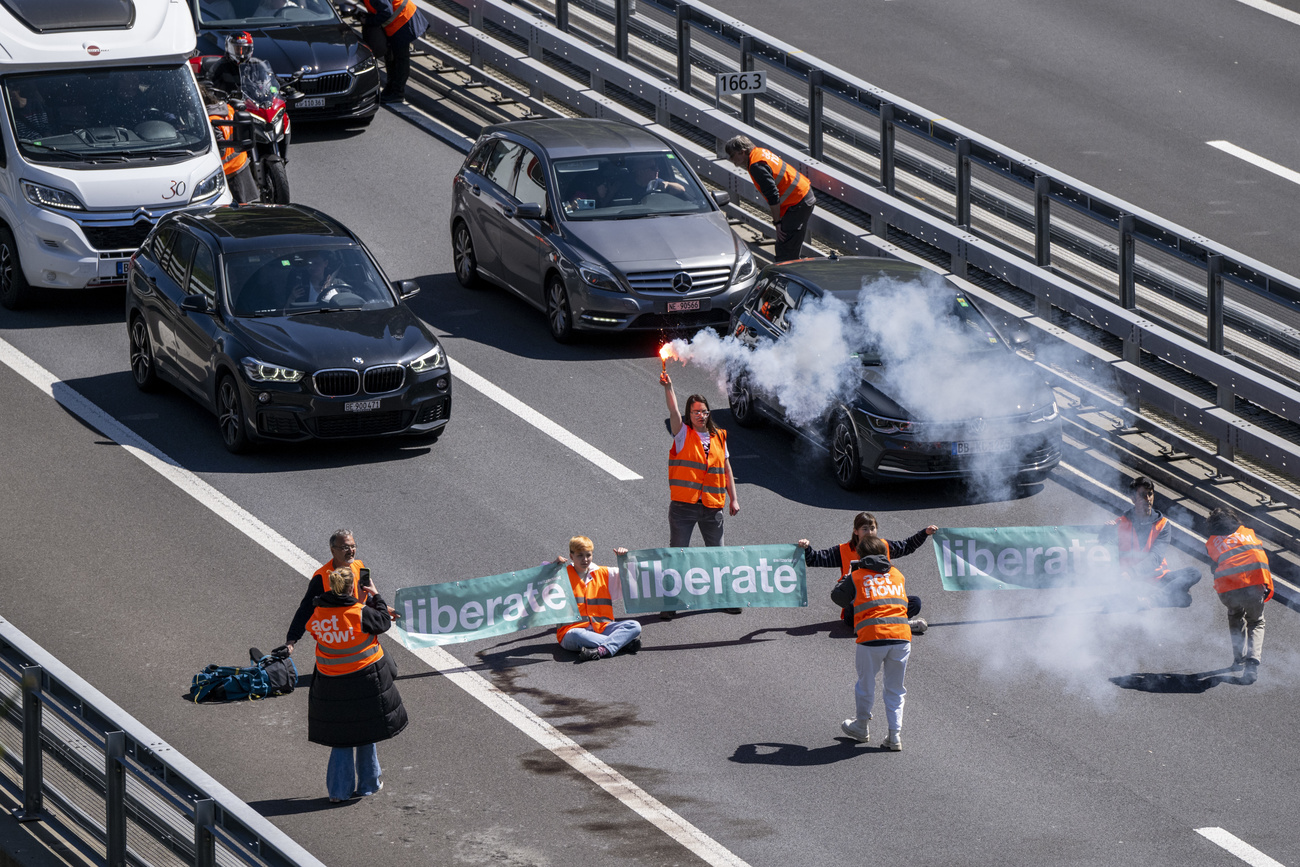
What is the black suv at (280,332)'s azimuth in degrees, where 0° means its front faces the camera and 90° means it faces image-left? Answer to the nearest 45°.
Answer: approximately 315°

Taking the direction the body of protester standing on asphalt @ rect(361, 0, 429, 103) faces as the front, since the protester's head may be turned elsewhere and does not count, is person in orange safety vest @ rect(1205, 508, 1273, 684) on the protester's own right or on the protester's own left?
on the protester's own left

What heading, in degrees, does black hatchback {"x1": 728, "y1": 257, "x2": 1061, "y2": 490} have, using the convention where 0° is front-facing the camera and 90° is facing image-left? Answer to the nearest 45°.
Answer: approximately 315°

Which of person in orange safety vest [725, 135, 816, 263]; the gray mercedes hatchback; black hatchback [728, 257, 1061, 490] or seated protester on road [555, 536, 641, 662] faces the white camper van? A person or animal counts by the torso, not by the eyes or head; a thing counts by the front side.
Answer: the person in orange safety vest

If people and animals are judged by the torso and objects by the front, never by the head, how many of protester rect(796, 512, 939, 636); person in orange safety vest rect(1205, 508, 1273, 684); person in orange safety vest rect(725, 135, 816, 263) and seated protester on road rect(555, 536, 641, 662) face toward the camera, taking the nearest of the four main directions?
2

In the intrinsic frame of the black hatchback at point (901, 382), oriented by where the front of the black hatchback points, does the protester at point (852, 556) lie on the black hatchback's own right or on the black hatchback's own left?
on the black hatchback's own right

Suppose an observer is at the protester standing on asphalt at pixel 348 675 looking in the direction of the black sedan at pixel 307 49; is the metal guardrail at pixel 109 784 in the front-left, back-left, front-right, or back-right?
back-left

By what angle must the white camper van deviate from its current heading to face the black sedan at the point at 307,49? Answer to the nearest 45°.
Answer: approximately 90° to its left

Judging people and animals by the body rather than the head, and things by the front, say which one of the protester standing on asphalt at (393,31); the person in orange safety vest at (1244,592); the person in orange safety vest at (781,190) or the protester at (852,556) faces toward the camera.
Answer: the protester at (852,556)

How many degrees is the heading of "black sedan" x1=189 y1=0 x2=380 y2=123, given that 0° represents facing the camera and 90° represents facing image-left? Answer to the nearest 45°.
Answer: approximately 315°
